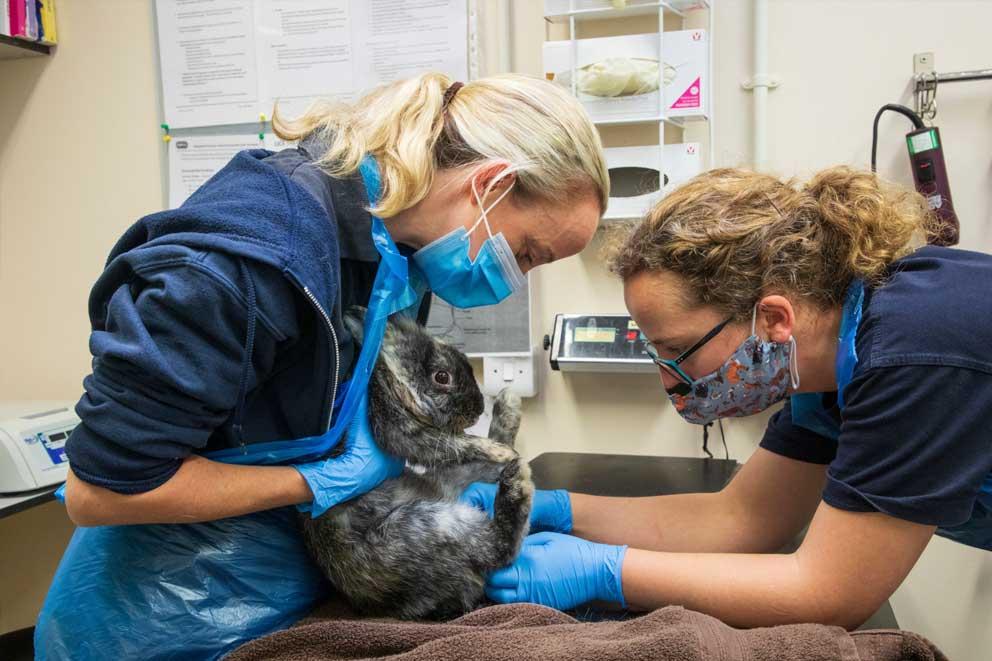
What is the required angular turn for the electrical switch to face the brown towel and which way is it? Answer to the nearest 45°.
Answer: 0° — it already faces it

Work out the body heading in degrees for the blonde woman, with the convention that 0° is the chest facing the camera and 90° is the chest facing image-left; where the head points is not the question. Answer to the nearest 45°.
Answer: approximately 270°

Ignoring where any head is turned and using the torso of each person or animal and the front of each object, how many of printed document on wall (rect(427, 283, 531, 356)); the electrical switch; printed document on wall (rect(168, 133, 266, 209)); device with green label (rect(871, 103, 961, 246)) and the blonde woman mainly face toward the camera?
4

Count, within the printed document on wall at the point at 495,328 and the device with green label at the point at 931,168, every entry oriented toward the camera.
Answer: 2
